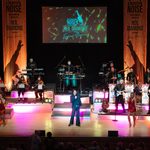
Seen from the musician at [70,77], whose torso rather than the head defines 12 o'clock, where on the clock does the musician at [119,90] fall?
the musician at [119,90] is roughly at 11 o'clock from the musician at [70,77].

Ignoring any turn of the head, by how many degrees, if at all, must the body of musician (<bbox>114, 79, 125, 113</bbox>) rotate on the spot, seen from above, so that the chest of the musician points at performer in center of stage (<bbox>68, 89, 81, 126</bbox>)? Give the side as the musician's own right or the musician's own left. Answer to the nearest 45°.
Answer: approximately 45° to the musician's own right

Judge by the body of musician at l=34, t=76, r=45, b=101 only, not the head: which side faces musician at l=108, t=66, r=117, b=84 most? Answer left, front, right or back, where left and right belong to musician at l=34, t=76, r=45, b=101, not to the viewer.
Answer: left

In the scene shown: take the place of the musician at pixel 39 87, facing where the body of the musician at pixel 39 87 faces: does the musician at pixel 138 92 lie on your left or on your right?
on your left

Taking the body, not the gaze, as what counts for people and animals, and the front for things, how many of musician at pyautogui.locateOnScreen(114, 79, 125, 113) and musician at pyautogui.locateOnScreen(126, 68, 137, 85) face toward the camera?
2

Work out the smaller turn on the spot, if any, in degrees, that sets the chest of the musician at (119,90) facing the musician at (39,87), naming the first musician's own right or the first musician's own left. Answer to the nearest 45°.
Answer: approximately 135° to the first musician's own right

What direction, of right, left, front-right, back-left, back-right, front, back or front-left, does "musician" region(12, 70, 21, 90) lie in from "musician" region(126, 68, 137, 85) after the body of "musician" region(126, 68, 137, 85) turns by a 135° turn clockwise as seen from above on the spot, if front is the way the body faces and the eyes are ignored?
front-left

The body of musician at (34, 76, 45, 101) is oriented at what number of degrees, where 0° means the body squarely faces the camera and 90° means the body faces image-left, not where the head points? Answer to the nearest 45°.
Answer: approximately 0°

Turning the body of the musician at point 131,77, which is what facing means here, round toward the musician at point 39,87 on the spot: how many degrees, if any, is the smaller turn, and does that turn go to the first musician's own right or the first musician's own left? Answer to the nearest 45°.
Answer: approximately 90° to the first musician's own right

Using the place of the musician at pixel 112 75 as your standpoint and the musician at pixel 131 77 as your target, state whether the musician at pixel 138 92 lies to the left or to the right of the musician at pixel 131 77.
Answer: right

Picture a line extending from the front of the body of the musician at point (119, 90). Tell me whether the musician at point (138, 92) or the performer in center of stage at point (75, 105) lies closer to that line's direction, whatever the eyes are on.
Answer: the performer in center of stage

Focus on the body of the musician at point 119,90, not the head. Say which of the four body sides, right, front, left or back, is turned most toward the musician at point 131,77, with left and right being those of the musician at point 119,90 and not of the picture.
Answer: back

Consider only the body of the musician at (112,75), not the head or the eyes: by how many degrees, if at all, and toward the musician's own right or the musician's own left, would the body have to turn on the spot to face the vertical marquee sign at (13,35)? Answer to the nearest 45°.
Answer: approximately 90° to the musician's own right
